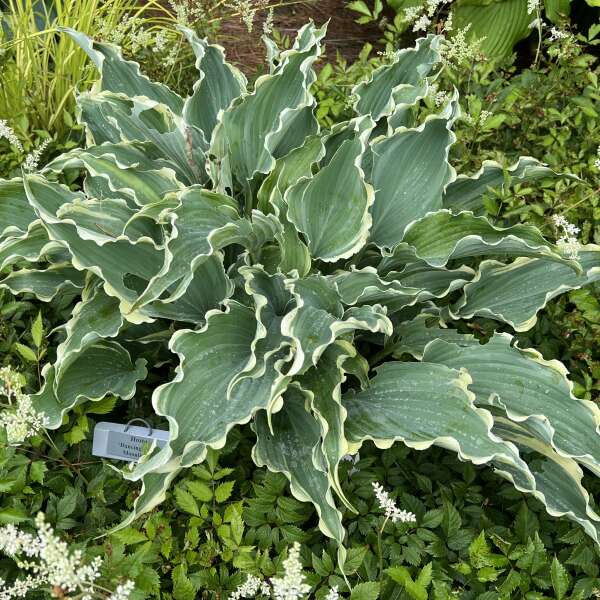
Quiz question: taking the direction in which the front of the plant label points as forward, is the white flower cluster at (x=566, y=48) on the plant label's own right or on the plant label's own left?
on the plant label's own left

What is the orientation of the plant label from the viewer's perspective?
toward the camera

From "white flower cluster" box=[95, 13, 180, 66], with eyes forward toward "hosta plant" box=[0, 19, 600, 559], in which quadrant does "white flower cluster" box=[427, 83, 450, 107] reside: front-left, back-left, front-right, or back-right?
front-left

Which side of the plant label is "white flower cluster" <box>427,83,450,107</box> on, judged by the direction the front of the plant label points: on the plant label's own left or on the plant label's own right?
on the plant label's own left

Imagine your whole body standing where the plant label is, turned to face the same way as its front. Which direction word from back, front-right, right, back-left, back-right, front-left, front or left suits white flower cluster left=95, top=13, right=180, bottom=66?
back
